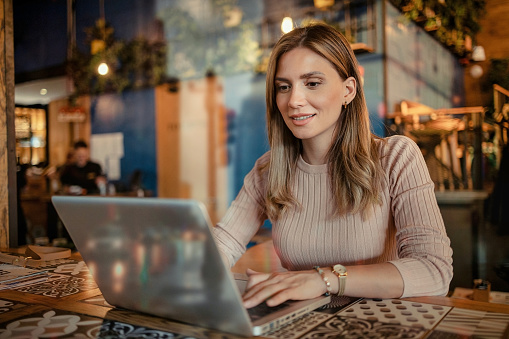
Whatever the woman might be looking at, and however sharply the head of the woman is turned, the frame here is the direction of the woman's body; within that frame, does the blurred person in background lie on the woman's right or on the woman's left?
on the woman's right

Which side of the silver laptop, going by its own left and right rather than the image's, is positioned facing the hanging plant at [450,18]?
front

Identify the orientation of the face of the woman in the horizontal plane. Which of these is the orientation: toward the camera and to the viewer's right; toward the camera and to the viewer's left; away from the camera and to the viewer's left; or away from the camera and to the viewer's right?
toward the camera and to the viewer's left

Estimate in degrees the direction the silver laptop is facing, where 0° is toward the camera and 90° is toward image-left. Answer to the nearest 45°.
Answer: approximately 225°

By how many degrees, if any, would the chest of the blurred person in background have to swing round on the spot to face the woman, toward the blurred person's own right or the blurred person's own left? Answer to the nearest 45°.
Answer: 0° — they already face them

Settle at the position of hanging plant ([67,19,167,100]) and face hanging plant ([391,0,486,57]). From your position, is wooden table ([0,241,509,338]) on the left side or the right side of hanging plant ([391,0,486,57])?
right

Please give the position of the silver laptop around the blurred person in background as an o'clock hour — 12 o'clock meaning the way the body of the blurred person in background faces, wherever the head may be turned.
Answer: The silver laptop is roughly at 12 o'clock from the blurred person in background.
